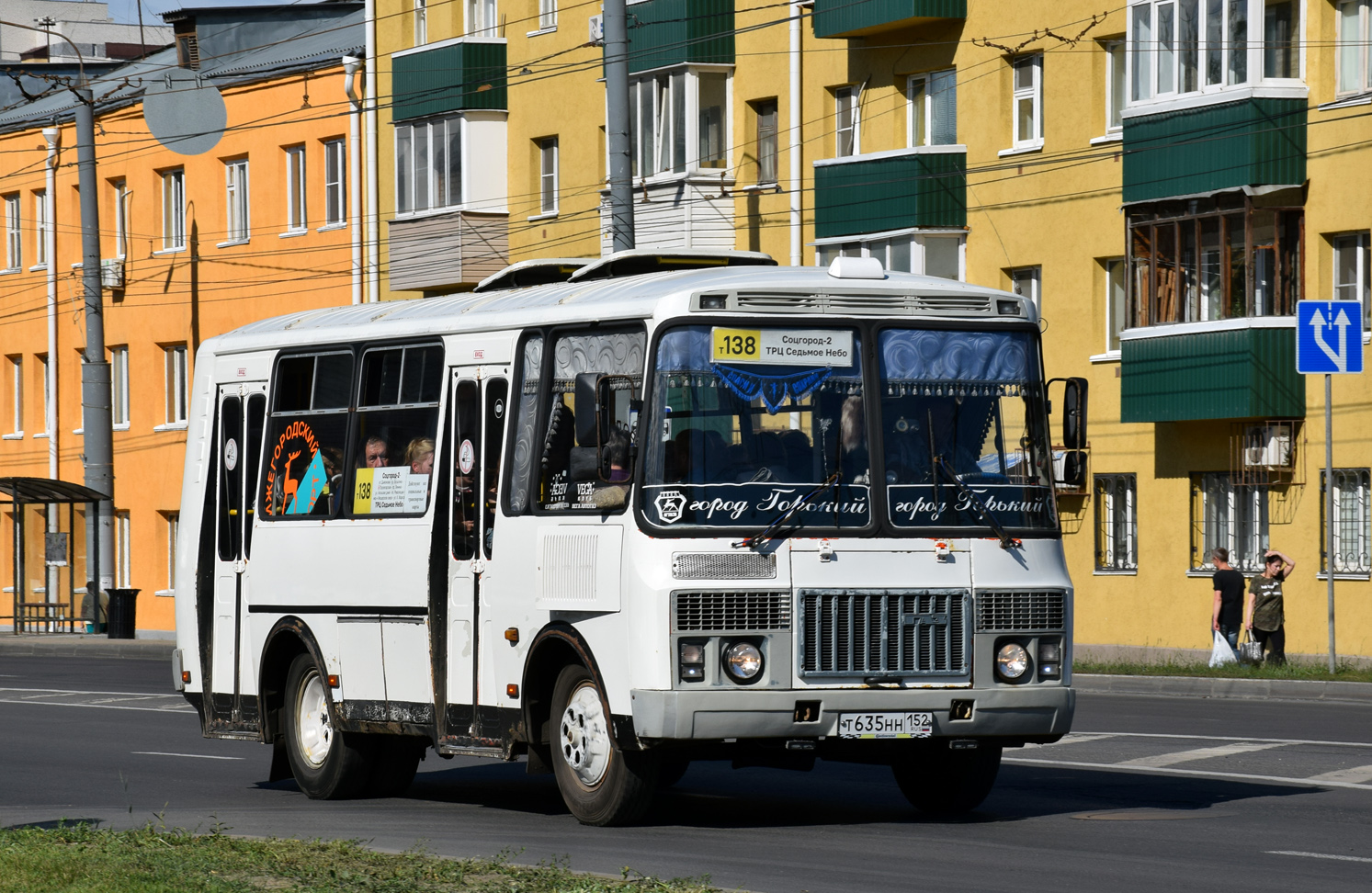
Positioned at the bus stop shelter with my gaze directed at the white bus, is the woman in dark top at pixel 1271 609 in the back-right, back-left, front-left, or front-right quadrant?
front-left

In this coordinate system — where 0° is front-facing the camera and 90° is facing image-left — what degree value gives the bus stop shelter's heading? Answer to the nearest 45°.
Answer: approximately 0°

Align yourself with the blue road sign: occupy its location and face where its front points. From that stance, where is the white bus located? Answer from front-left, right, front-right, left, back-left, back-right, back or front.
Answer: front

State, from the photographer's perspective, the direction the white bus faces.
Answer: facing the viewer and to the right of the viewer

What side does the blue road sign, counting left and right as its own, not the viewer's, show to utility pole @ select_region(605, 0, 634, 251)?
right

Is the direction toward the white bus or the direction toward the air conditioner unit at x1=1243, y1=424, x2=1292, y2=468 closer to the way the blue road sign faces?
the white bus

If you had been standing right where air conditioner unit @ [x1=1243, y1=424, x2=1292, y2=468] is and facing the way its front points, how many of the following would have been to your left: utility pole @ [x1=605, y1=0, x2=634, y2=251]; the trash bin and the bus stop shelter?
0

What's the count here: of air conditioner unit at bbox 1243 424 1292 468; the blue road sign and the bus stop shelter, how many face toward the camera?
3

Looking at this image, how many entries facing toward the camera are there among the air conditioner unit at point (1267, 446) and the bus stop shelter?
2

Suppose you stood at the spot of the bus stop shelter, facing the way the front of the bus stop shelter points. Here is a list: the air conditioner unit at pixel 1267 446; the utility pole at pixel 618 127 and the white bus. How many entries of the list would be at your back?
0

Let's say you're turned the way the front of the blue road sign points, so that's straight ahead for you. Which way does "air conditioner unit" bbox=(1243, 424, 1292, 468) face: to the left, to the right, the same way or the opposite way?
the same way

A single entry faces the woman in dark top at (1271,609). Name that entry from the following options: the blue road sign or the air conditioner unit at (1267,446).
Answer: the air conditioner unit

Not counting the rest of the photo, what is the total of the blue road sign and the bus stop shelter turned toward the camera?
2

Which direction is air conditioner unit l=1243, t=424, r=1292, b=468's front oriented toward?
toward the camera

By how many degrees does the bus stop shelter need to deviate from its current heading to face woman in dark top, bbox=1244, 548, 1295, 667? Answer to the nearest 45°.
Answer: approximately 45° to its left

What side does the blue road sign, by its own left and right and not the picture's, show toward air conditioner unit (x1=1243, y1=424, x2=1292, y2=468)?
back

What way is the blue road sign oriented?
toward the camera
